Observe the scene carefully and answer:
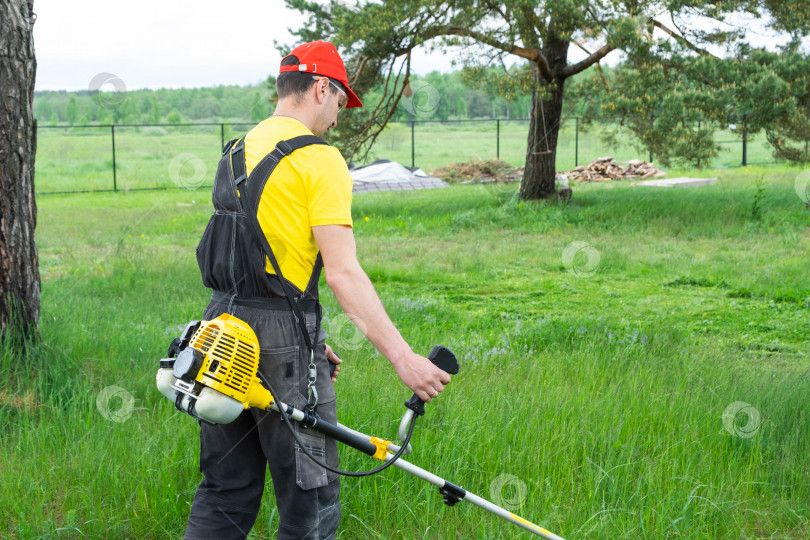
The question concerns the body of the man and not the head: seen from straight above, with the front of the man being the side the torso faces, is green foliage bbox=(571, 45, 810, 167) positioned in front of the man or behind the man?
in front

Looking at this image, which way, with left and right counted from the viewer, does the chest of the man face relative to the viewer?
facing away from the viewer and to the right of the viewer

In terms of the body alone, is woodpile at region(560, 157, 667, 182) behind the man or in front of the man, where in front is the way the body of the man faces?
in front

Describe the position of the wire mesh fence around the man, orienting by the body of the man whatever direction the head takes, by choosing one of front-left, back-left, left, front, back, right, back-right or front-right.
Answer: front-left

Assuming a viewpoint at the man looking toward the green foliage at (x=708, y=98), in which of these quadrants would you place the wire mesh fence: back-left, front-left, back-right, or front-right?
front-left
